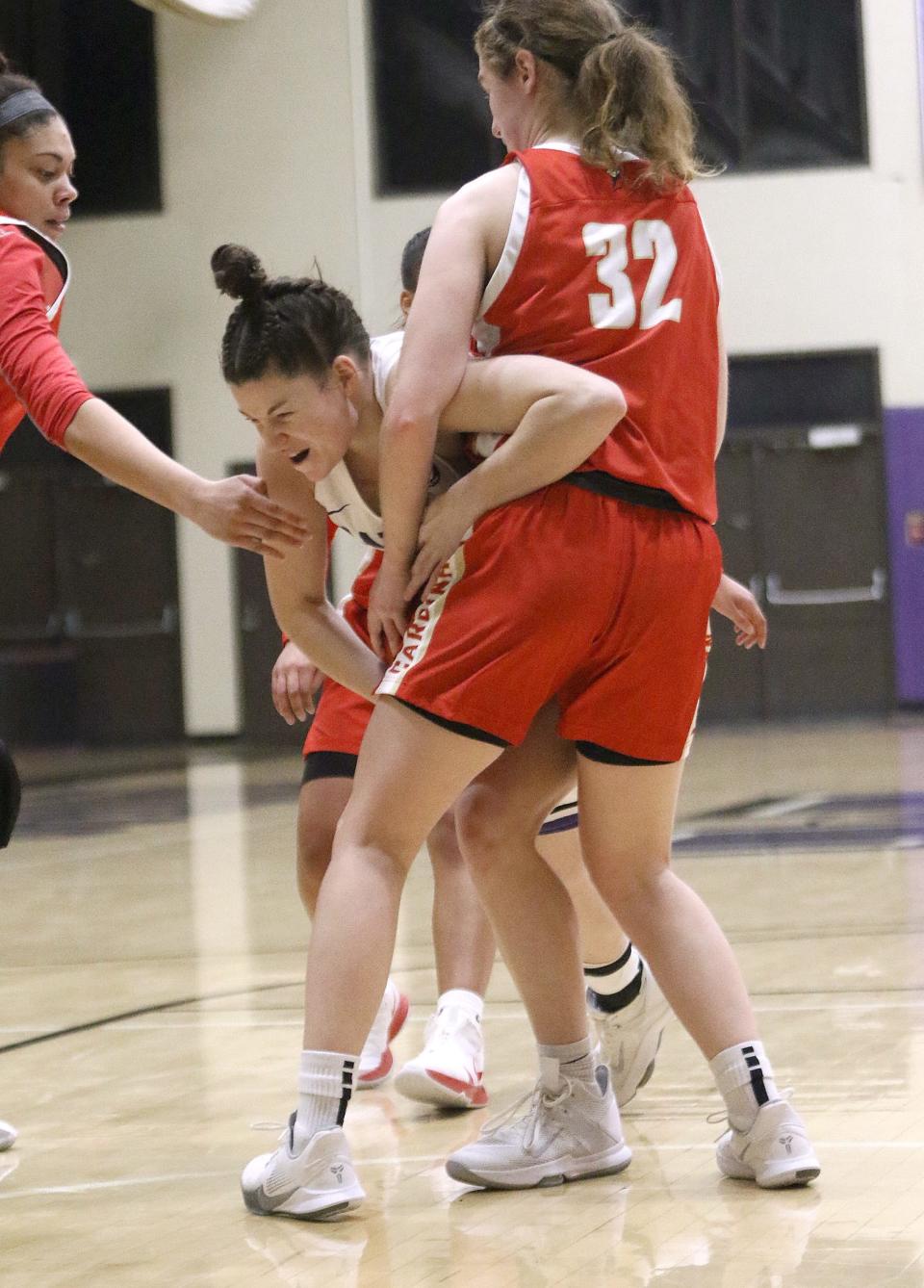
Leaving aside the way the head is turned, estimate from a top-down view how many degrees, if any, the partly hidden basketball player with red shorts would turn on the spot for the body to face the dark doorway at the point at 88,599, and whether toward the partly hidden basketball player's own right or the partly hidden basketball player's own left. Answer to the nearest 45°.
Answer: approximately 135° to the partly hidden basketball player's own right

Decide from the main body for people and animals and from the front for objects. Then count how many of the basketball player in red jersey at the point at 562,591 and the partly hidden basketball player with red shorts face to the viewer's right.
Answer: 0

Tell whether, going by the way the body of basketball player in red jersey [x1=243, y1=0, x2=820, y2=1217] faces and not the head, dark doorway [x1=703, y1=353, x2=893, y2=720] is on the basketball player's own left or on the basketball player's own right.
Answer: on the basketball player's own right

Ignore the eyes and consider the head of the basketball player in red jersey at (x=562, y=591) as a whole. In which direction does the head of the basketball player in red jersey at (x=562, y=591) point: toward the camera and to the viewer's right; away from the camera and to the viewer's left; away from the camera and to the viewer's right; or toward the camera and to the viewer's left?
away from the camera and to the viewer's left

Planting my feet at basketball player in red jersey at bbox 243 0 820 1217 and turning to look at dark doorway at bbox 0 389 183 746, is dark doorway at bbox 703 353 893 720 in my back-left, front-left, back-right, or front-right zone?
front-right

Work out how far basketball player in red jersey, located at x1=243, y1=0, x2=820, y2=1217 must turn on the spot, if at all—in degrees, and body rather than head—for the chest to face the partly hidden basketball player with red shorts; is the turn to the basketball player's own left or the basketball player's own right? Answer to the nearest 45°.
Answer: approximately 45° to the basketball player's own right

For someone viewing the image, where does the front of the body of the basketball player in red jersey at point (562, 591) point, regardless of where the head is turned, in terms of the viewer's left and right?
facing away from the viewer and to the left of the viewer

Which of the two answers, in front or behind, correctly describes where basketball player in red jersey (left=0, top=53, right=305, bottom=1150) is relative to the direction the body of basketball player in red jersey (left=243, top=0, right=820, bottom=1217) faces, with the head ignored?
in front

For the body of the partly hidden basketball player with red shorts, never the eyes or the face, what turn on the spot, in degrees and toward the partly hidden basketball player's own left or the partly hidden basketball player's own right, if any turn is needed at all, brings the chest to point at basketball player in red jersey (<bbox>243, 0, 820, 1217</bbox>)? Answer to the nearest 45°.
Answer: approximately 45° to the partly hidden basketball player's own left

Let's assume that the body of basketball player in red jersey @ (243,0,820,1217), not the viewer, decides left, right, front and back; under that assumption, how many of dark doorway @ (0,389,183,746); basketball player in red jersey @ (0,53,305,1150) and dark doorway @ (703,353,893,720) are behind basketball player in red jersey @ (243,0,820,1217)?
0

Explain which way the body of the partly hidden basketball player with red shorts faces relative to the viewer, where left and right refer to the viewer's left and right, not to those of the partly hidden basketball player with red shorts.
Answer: facing the viewer and to the left of the viewer
